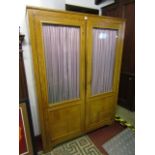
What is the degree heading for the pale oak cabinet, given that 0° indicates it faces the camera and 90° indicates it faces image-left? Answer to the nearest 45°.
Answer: approximately 315°
